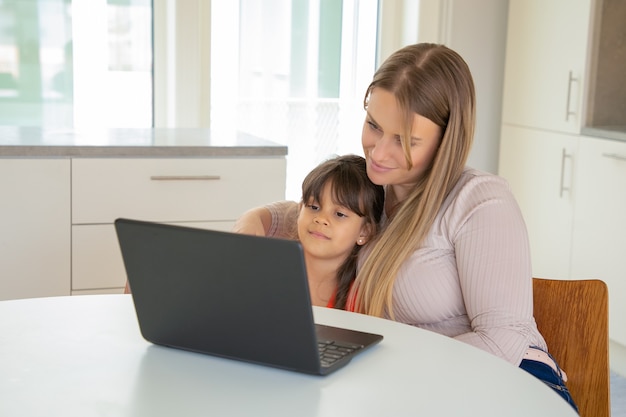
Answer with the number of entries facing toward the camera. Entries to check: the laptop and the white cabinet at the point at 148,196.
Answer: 1

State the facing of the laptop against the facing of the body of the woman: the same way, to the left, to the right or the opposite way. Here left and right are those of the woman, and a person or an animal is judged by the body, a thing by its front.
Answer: the opposite way

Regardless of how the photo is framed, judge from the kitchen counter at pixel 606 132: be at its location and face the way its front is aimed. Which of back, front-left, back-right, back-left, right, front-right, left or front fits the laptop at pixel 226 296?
front-left

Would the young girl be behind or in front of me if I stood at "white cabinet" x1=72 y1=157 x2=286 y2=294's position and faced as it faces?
in front

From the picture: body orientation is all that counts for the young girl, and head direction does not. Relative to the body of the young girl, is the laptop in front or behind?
in front

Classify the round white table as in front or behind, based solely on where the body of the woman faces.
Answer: in front

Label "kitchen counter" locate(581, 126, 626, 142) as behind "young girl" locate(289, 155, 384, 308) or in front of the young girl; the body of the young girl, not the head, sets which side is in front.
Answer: behind

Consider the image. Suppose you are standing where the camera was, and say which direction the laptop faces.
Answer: facing away from the viewer and to the right of the viewer

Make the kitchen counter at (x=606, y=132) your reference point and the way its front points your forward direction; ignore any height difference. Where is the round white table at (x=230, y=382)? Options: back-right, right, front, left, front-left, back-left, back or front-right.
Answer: front-left

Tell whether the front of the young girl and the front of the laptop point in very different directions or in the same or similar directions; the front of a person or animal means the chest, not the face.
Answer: very different directions

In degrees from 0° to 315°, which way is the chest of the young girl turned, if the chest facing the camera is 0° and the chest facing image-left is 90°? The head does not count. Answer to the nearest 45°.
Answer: approximately 45°
